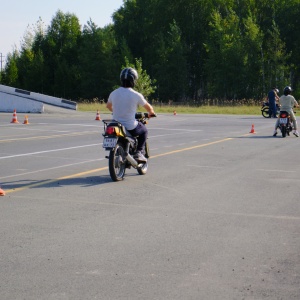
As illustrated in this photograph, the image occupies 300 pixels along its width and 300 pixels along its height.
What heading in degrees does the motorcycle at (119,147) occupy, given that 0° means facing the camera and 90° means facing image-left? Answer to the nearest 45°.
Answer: approximately 225°

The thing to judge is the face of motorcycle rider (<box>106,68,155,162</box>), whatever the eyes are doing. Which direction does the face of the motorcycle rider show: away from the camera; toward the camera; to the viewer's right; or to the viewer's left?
away from the camera

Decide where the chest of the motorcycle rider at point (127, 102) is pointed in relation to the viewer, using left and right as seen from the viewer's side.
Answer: facing away from the viewer and to the right of the viewer
